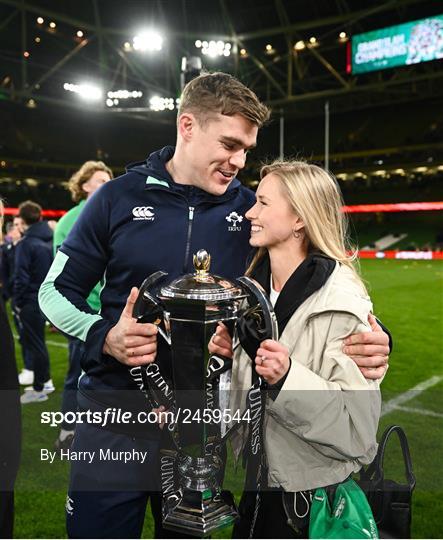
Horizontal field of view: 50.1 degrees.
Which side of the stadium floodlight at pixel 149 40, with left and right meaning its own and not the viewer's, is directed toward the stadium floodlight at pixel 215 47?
left

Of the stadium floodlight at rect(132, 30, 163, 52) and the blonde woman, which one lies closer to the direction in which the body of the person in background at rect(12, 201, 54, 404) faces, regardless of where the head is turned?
the stadium floodlight

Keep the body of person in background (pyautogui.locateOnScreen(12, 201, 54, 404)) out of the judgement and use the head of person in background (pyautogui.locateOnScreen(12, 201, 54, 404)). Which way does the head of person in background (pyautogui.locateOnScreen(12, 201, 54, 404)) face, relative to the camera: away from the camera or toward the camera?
away from the camera

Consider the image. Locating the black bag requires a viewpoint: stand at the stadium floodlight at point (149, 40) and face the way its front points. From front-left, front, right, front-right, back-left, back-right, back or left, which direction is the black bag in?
front

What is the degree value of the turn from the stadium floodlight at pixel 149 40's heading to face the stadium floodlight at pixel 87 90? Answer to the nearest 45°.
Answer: approximately 135° to its right

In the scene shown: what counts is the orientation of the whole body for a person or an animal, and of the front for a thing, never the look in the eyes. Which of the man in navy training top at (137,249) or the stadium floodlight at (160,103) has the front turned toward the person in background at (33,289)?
the stadium floodlight

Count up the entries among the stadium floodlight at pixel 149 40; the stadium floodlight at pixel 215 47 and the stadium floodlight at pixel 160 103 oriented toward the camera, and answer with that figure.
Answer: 3

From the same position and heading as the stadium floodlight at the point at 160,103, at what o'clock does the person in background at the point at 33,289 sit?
The person in background is roughly at 12 o'clock from the stadium floodlight.

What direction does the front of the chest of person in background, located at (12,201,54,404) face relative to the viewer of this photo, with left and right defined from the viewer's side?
facing away from the viewer and to the left of the viewer

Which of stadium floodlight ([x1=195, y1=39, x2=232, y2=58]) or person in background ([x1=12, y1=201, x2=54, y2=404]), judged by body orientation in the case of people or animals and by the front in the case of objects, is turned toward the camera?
the stadium floodlight

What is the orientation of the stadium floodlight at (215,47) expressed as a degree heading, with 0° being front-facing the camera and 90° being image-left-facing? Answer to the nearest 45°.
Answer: approximately 0°

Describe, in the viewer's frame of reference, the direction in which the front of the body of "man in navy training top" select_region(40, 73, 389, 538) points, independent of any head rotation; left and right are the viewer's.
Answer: facing the viewer and to the right of the viewer

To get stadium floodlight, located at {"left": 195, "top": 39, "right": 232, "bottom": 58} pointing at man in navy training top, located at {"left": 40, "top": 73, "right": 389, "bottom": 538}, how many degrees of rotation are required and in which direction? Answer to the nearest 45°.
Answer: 0° — it already faces them

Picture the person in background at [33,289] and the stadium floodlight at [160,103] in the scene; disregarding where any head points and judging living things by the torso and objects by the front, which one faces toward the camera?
the stadium floodlight

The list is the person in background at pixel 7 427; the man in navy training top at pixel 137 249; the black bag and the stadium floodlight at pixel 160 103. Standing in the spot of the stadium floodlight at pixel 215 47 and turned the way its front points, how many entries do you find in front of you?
3

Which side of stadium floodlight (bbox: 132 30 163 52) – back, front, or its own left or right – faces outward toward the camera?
front

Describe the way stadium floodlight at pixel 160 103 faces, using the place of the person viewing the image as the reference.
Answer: facing the viewer
